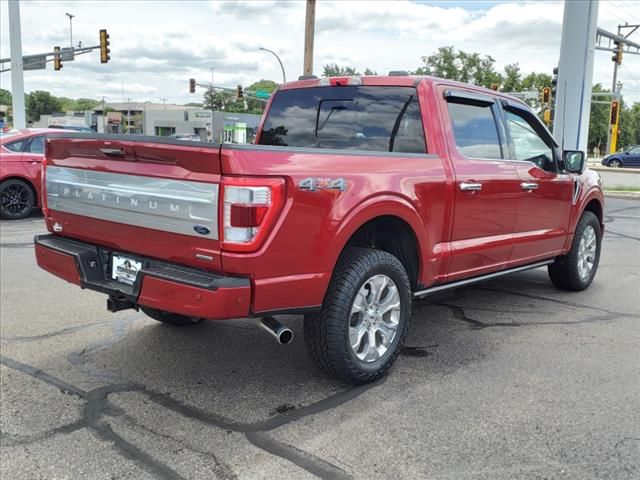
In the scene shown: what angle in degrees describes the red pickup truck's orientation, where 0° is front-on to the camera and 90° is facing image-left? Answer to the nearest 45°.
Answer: approximately 225°

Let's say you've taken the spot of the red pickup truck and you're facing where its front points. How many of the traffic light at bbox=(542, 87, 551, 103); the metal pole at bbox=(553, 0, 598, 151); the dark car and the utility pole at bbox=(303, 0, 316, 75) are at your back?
0

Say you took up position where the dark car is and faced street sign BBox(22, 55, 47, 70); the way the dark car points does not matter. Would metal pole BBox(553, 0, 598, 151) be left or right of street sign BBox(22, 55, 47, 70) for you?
left

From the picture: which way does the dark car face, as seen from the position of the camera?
facing to the left of the viewer

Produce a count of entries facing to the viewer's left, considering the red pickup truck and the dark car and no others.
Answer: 1

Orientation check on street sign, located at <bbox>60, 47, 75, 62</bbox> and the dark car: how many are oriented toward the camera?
1

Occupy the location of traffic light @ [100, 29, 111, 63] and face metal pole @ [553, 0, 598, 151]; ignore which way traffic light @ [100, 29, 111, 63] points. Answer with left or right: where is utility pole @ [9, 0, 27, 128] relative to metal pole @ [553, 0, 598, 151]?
right

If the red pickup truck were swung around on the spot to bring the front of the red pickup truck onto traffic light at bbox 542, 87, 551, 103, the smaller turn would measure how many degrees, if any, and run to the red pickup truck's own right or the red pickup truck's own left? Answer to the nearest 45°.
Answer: approximately 45° to the red pickup truck's own left

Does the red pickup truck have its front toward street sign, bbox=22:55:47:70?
no

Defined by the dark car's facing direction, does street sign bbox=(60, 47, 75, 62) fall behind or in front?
in front

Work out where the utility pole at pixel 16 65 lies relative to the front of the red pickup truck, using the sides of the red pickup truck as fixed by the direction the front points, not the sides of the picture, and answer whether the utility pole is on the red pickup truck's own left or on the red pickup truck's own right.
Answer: on the red pickup truck's own left

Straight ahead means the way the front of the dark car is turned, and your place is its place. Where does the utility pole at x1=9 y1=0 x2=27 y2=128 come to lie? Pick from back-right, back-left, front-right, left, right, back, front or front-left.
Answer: front-left

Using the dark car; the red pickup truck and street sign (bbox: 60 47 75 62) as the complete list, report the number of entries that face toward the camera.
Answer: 1

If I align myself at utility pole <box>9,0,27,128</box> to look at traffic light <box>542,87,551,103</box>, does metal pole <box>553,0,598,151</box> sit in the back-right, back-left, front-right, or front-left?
front-right
